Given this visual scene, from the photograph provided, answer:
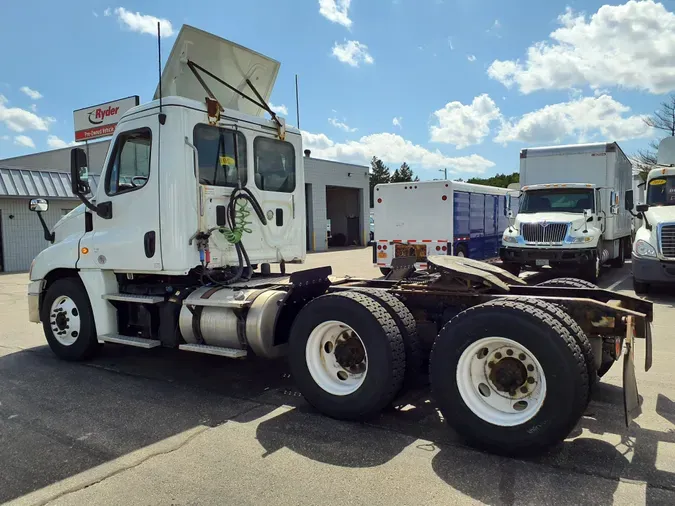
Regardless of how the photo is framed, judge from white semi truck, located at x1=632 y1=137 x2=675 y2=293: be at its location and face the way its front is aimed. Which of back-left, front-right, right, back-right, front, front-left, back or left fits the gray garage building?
right

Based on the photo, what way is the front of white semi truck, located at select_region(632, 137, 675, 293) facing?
toward the camera

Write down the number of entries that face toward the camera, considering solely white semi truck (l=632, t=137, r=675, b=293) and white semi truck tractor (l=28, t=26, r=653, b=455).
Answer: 1

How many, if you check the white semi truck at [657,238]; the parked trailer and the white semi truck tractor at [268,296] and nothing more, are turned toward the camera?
1

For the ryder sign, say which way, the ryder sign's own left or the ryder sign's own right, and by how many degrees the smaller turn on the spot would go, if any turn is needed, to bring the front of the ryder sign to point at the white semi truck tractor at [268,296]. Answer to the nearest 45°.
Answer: approximately 45° to the ryder sign's own left

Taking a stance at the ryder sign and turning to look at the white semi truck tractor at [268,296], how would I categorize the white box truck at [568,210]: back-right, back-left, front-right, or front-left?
front-left

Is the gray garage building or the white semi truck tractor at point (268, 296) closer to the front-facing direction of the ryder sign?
the white semi truck tractor

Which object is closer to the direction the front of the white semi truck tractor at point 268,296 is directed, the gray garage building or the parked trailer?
the gray garage building

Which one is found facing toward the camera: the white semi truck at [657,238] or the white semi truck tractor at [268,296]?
the white semi truck

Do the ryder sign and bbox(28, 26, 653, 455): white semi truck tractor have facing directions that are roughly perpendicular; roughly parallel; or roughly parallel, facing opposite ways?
roughly perpendicular

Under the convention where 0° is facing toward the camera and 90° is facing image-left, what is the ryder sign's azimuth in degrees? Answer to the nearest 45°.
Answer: approximately 45°

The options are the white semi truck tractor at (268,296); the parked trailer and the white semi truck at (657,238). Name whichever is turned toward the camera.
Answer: the white semi truck

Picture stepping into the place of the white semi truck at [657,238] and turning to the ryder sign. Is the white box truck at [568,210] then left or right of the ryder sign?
right
